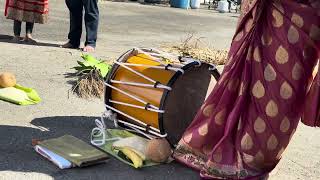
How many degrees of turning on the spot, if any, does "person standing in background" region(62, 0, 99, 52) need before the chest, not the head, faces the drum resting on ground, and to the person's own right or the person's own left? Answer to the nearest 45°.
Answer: approximately 45° to the person's own left

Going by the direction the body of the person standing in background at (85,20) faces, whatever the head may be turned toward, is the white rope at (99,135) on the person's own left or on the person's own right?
on the person's own left

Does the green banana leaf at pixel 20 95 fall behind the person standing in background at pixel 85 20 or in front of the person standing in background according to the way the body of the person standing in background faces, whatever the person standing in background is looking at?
in front

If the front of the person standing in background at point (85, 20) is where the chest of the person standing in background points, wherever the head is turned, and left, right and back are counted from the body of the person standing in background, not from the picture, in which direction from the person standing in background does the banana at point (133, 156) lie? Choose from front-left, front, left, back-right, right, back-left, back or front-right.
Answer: front-left

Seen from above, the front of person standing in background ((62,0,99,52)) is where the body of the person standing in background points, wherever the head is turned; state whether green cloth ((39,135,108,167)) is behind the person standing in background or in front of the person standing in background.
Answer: in front

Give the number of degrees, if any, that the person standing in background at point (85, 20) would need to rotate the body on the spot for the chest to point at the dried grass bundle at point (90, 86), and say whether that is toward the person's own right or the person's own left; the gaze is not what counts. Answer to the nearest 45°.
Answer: approximately 45° to the person's own left

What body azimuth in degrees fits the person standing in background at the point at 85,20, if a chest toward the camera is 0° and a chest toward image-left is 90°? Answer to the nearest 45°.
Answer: approximately 45°

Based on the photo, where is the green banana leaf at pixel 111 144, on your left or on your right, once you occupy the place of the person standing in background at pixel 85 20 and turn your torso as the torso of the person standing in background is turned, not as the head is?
on your left

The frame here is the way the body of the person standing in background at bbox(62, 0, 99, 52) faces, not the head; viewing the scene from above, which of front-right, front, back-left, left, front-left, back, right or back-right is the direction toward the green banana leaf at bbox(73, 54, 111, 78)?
front-left

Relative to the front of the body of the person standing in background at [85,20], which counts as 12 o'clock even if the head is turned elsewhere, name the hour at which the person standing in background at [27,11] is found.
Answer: the person standing in background at [27,11] is roughly at 2 o'clock from the person standing in background at [85,20].
